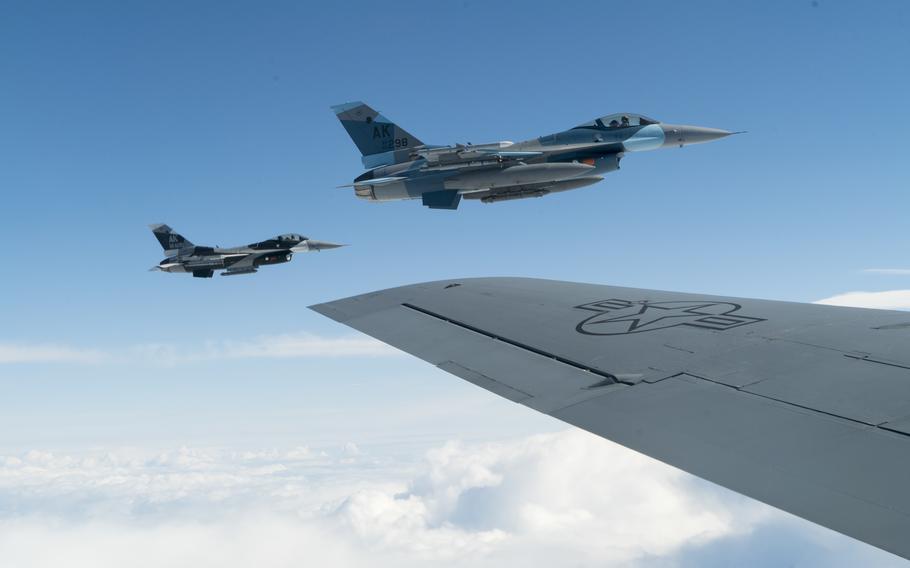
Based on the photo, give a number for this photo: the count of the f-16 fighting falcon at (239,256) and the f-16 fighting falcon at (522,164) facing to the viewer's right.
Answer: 2

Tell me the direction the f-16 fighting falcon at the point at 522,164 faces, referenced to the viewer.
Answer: facing to the right of the viewer

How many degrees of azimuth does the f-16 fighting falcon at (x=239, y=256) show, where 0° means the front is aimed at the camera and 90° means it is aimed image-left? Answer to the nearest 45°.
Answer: approximately 270°

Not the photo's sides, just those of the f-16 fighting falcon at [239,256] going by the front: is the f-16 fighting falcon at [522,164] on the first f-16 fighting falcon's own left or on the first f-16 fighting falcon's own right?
on the first f-16 fighting falcon's own right

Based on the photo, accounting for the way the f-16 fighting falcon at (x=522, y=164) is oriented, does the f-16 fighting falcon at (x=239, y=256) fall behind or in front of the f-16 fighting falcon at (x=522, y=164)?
behind
